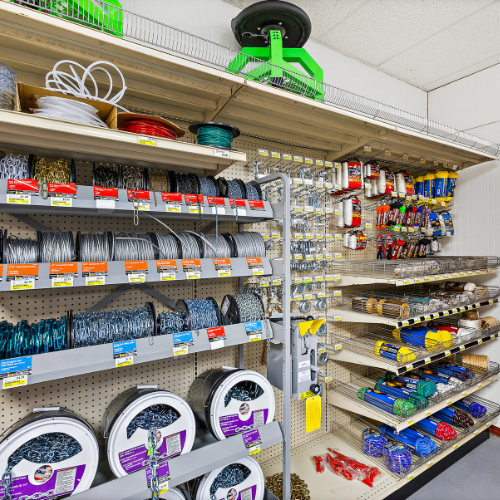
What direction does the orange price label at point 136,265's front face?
toward the camera

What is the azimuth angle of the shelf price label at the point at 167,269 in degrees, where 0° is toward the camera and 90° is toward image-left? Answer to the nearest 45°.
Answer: approximately 0°

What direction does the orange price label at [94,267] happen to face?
toward the camera

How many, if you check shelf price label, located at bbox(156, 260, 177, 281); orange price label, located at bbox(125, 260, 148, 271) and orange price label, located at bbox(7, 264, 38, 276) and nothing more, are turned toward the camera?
3

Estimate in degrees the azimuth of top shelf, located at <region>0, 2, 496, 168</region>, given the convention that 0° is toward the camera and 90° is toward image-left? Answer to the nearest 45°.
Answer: approximately 315°

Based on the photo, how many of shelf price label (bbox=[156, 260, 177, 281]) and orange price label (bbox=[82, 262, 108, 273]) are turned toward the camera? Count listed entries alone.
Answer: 2
